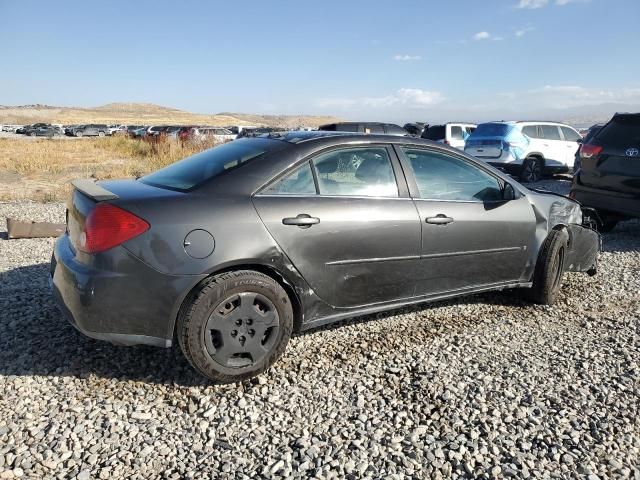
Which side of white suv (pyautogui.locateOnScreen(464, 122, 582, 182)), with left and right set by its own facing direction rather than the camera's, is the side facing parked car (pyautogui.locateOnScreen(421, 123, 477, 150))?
left

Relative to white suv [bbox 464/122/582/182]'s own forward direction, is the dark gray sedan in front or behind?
behind

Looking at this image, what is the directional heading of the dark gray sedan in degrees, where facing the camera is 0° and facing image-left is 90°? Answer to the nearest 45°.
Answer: approximately 225°

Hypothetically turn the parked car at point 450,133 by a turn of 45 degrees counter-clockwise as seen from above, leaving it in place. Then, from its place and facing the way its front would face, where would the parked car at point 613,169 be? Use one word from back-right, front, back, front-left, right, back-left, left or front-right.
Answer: back

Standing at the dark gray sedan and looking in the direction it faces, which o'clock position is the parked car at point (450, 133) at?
The parked car is roughly at 11 o'clock from the dark gray sedan.

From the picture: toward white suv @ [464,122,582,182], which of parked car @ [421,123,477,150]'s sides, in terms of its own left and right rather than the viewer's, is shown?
right

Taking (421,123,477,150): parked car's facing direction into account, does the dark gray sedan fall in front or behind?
behind

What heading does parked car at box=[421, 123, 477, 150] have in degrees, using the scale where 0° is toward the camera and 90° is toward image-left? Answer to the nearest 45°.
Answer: approximately 225°

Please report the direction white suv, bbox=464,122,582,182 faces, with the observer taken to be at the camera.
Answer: facing away from the viewer and to the right of the viewer

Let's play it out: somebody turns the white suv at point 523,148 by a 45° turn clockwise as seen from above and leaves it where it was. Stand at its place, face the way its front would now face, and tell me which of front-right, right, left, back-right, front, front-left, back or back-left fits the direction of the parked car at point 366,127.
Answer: back

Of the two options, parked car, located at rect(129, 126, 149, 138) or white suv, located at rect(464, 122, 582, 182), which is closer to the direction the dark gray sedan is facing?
the white suv

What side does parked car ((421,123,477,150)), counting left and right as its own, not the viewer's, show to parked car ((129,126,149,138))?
left
